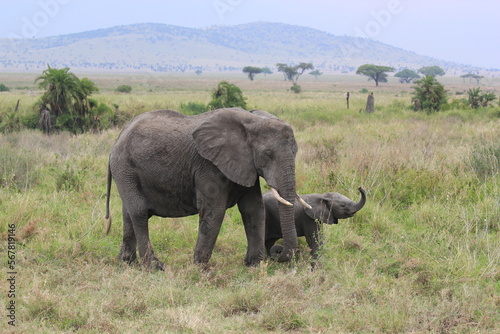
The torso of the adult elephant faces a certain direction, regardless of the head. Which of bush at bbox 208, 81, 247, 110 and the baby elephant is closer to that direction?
the baby elephant

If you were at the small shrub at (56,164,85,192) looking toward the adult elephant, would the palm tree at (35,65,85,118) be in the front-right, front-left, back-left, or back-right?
back-left

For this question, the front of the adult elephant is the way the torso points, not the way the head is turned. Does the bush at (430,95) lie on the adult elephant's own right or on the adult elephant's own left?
on the adult elephant's own left

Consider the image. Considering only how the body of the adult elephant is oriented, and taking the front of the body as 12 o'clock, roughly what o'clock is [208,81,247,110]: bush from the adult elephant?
The bush is roughly at 9 o'clock from the adult elephant.

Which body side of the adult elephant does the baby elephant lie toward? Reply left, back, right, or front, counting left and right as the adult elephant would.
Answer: front

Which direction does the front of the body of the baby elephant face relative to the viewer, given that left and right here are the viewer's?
facing to the right of the viewer

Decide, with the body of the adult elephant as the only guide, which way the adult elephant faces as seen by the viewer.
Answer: to the viewer's right

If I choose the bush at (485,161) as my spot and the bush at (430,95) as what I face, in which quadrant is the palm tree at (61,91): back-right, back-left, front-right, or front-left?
front-left

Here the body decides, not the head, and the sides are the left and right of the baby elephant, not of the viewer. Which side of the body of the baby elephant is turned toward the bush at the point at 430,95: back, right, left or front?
left

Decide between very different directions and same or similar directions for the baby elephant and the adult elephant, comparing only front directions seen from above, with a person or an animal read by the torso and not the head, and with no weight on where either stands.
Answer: same or similar directions

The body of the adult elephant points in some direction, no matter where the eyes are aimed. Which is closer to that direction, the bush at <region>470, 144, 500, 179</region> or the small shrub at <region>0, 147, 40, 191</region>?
the bush

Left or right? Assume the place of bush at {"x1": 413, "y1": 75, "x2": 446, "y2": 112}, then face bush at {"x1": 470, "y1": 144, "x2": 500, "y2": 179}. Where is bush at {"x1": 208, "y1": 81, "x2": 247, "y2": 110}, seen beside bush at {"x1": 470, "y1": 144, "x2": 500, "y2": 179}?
right

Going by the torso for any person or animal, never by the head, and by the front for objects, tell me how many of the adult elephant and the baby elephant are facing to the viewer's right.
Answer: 2

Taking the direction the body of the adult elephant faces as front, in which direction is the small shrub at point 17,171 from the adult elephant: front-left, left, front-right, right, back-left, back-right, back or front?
back-left
